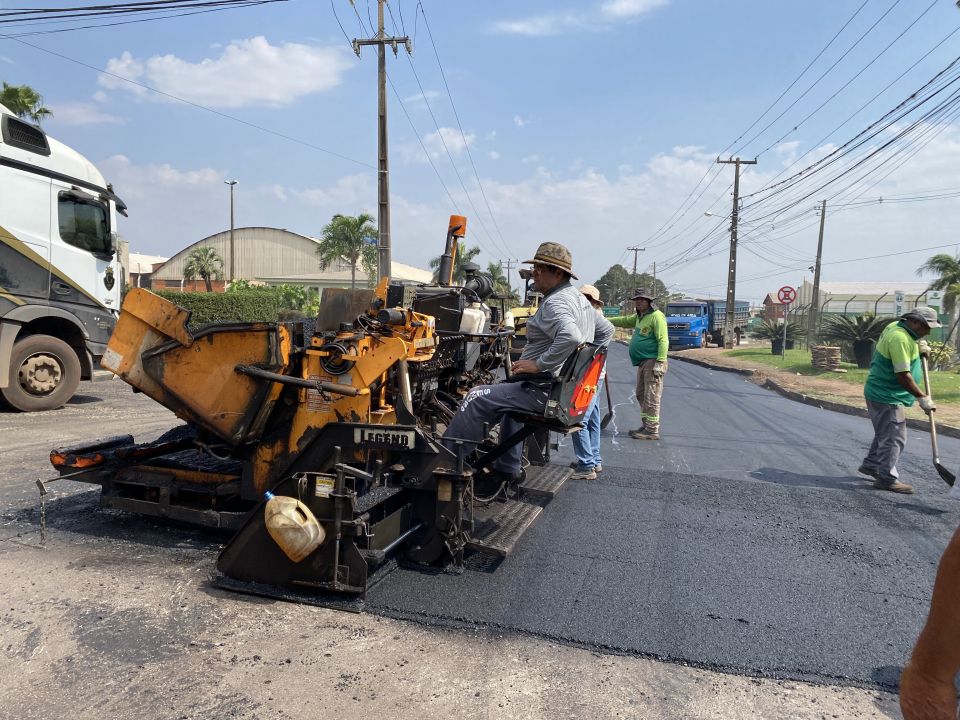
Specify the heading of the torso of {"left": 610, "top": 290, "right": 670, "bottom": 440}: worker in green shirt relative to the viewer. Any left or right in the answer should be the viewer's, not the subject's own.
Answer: facing the viewer and to the left of the viewer

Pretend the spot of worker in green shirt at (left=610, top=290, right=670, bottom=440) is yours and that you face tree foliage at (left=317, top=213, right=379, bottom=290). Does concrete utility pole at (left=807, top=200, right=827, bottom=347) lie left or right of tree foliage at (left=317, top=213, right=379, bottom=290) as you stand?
right

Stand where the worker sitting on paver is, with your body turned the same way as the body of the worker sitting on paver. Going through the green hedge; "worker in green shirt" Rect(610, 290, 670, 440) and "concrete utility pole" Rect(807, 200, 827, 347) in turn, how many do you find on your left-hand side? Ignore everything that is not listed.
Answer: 0

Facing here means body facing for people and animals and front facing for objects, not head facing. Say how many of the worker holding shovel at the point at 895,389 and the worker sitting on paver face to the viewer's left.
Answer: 1

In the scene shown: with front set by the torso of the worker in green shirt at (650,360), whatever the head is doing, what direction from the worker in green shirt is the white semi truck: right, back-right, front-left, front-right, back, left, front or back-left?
front-right

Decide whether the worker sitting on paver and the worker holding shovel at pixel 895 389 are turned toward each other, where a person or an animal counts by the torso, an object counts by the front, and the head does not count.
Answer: no

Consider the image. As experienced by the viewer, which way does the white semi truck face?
facing to the right of the viewer

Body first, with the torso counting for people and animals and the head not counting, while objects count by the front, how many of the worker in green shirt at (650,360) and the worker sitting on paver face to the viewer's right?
0

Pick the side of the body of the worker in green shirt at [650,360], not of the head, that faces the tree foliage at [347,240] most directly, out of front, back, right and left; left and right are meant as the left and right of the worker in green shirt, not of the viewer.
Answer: right

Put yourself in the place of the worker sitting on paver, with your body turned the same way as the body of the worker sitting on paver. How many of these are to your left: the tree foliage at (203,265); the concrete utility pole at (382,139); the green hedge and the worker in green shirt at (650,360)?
0

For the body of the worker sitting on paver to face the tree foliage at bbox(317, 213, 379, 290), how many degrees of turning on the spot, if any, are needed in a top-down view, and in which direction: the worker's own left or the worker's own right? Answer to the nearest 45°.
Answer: approximately 90° to the worker's own right
